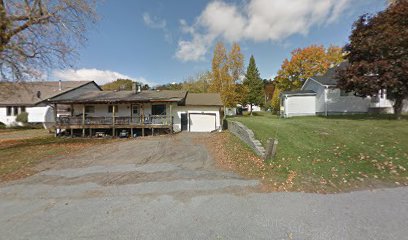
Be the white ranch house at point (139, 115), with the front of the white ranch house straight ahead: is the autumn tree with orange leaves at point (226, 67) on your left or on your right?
on your left

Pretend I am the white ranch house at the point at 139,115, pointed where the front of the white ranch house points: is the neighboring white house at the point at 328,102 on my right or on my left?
on my left

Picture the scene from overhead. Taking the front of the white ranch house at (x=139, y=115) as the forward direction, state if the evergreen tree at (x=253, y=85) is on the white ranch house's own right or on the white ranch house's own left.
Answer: on the white ranch house's own left

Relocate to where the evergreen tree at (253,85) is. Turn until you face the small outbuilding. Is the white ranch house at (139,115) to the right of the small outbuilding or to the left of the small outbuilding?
right

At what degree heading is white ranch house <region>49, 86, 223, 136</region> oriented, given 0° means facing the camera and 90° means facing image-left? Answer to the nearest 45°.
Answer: approximately 0°

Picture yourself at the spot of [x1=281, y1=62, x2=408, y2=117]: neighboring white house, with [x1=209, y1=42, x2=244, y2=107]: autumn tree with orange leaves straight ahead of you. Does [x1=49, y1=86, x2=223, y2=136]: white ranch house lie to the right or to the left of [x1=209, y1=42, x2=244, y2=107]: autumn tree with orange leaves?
left
